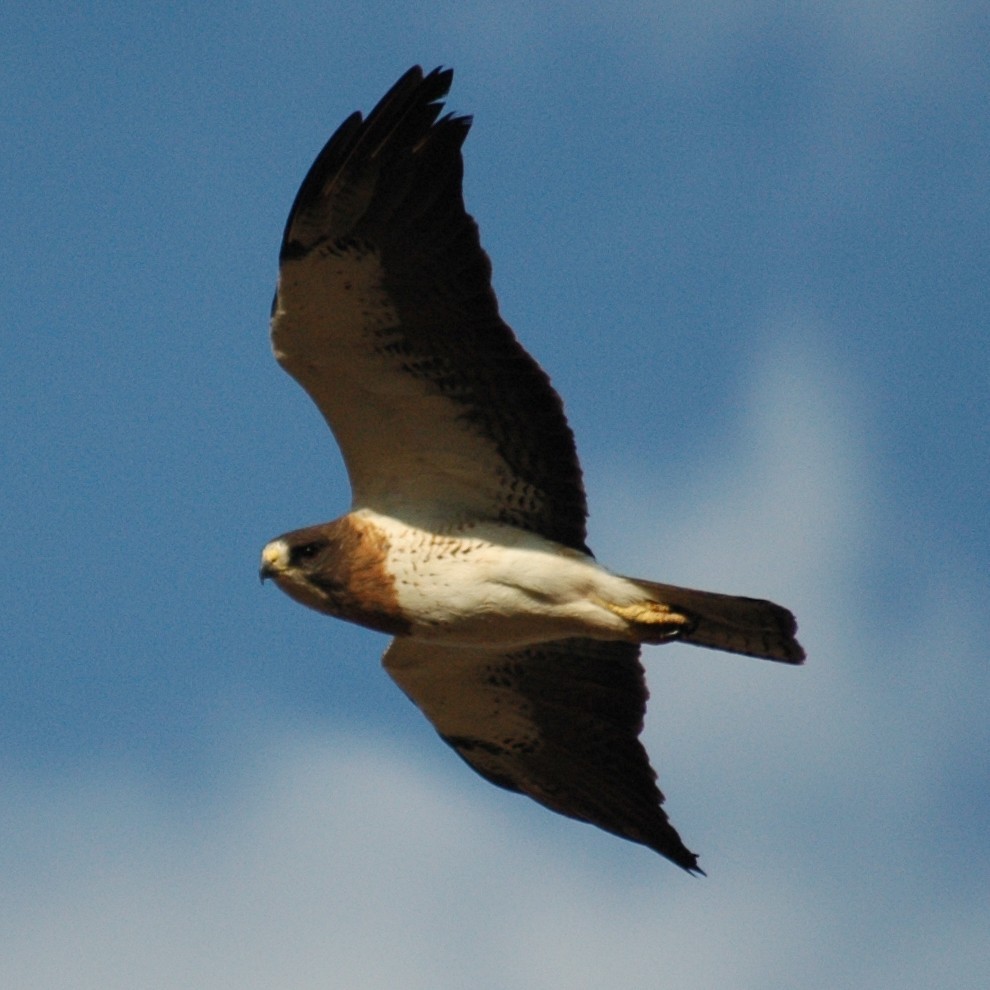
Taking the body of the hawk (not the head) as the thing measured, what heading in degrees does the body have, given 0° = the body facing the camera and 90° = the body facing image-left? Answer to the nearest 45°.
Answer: approximately 90°
